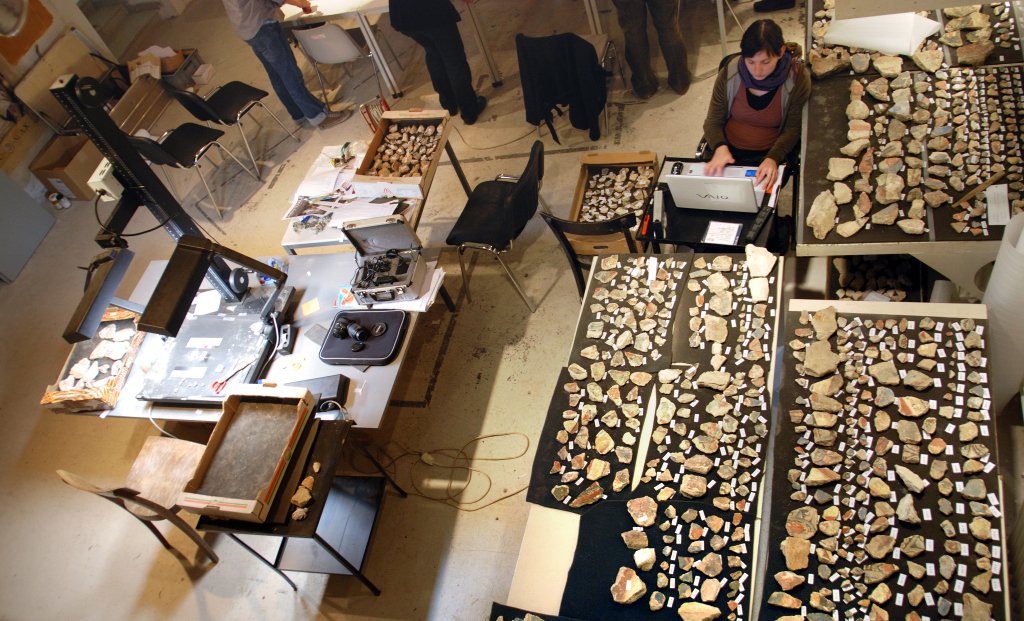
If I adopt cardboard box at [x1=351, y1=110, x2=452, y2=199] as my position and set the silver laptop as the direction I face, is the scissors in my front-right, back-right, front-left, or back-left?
back-right

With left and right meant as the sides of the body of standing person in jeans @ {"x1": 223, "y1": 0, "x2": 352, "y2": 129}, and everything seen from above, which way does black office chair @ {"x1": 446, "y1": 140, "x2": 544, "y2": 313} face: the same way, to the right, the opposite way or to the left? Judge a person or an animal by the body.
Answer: the opposite way

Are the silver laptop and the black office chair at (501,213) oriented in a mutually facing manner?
no

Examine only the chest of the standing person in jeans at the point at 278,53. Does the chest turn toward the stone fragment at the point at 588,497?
no

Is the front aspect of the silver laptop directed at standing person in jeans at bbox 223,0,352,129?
no

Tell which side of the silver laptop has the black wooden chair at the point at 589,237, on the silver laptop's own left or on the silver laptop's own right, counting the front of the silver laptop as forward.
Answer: on the silver laptop's own left

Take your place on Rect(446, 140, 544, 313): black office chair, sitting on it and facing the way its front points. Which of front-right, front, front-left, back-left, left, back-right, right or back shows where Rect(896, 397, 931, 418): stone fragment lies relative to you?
back-left

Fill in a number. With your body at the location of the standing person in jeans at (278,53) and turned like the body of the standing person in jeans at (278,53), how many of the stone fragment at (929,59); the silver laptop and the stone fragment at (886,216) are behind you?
0

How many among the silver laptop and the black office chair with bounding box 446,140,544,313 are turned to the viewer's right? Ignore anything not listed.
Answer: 0

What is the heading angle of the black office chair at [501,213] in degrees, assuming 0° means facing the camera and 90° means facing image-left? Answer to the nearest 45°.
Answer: approximately 90°

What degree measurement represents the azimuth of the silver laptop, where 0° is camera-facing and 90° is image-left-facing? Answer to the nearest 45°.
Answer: approximately 180°

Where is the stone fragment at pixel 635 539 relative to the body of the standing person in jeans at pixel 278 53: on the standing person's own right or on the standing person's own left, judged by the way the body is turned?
on the standing person's own right

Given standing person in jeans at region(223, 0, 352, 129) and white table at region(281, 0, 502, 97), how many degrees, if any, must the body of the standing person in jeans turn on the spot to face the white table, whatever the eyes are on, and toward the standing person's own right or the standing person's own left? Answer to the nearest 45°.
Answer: approximately 45° to the standing person's own right

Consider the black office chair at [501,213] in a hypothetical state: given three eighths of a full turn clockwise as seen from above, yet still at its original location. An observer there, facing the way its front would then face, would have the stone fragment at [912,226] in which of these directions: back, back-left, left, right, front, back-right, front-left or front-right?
right
